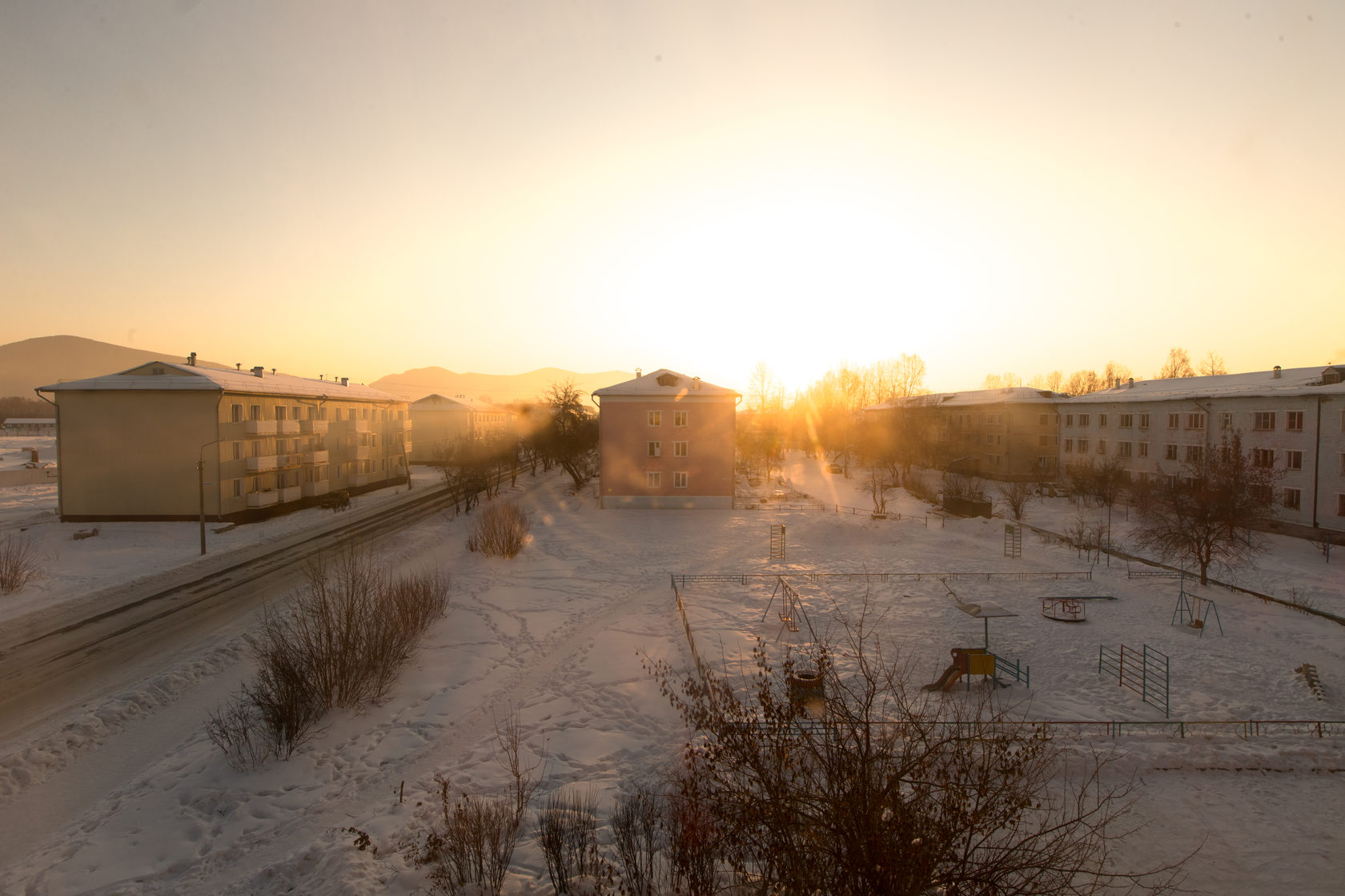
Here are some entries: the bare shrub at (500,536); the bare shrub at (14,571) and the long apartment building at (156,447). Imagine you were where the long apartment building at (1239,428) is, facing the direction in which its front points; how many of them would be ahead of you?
3

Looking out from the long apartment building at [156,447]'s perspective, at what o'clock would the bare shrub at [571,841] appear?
The bare shrub is roughly at 1 o'clock from the long apartment building.

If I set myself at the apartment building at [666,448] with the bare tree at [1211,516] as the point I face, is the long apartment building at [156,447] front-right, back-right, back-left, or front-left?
back-right

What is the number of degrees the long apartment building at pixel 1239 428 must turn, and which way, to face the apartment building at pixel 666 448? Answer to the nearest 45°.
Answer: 0° — it already faces it

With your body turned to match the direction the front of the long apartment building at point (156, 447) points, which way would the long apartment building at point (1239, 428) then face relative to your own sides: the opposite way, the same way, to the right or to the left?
the opposite way

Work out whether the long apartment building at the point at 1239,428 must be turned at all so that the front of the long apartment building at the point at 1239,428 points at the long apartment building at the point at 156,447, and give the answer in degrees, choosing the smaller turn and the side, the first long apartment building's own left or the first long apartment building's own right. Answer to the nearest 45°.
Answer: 0° — it already faces it

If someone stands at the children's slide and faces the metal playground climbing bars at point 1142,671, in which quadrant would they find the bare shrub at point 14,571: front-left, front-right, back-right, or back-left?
back-left

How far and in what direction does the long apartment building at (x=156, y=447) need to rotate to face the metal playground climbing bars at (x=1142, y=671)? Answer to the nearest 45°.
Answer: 0° — it already faces it

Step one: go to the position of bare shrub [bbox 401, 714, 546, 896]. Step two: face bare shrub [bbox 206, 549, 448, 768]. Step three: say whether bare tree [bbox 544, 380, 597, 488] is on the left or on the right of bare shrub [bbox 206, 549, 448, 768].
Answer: right

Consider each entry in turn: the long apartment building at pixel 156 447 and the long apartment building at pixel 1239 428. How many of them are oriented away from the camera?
0

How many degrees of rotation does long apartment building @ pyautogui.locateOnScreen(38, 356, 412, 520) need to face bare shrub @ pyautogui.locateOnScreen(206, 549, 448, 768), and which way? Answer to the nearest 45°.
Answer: approximately 45° to its right

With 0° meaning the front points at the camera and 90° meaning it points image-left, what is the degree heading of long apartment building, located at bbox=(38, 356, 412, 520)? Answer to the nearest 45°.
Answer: approximately 315°
